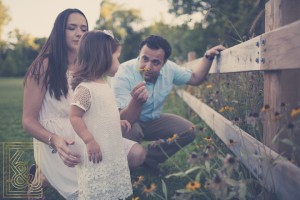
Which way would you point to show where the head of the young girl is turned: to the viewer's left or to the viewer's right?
to the viewer's right

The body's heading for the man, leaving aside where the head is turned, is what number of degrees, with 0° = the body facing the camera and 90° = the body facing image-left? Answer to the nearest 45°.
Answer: approximately 0°

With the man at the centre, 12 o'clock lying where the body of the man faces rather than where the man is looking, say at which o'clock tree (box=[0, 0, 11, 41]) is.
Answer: The tree is roughly at 5 o'clock from the man.

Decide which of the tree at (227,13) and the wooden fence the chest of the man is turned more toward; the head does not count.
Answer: the wooden fence

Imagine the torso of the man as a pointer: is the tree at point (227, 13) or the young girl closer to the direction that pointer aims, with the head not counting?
the young girl

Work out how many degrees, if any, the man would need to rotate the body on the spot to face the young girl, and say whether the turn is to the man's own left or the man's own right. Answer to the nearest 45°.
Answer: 0° — they already face them
